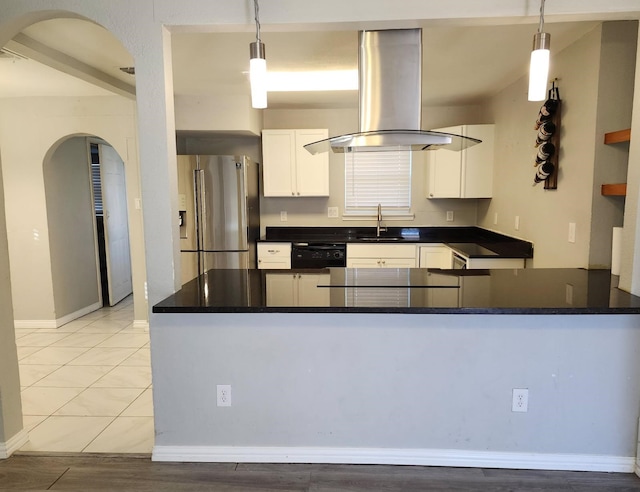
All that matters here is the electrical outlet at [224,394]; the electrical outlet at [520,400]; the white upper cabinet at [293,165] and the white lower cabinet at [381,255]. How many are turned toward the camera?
4

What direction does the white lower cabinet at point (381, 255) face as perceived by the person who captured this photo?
facing the viewer

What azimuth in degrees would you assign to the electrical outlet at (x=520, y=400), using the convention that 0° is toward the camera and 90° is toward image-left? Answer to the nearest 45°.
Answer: approximately 0°

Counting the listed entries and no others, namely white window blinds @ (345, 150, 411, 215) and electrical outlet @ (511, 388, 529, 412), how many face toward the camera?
2

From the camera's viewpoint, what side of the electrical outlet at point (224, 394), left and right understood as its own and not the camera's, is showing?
front

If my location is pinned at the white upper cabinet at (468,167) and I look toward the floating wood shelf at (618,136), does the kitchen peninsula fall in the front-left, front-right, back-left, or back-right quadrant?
front-right

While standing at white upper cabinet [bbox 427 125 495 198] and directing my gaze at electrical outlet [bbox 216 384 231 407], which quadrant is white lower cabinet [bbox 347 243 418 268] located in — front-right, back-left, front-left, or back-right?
front-right

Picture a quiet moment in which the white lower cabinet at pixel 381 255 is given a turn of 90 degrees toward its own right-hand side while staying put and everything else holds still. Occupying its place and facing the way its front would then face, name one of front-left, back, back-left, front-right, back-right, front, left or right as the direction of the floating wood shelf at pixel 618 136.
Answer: back-left

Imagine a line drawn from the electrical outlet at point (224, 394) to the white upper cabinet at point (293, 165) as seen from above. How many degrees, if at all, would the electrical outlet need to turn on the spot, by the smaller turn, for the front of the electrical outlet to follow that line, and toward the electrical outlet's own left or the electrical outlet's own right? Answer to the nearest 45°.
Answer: approximately 180°

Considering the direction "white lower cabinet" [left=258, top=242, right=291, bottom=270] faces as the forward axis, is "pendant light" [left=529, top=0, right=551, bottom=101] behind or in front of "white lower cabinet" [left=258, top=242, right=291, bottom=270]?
in front

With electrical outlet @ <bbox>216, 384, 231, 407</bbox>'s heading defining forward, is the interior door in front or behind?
behind

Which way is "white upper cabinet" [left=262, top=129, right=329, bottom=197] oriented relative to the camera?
toward the camera

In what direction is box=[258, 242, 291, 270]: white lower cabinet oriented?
toward the camera

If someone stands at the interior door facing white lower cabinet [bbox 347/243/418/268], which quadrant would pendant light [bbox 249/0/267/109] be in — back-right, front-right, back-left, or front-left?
front-right

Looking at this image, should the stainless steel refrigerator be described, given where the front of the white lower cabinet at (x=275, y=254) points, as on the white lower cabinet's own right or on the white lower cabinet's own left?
on the white lower cabinet's own right
